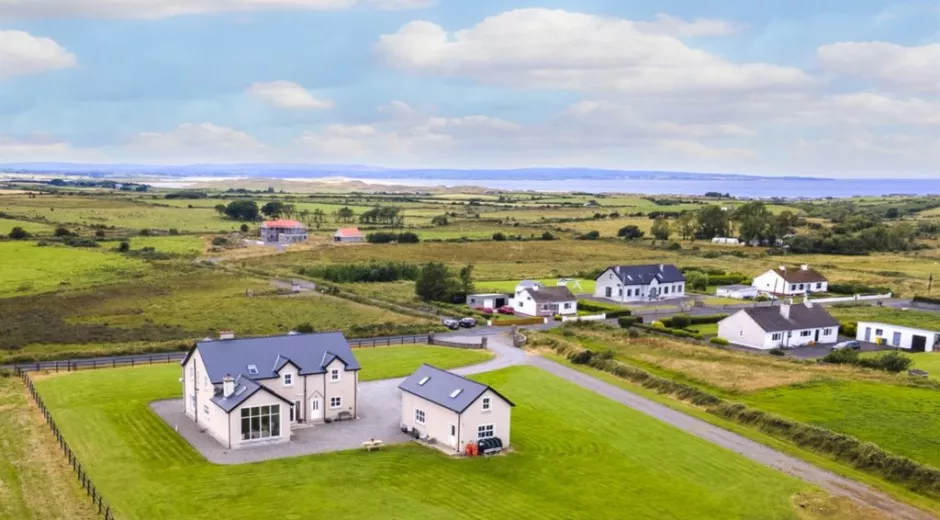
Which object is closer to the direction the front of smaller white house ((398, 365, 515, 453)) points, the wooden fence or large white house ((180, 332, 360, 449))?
the wooden fence

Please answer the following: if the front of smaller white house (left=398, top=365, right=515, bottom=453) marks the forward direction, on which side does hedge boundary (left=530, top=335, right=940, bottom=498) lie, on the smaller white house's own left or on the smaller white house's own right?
on the smaller white house's own left

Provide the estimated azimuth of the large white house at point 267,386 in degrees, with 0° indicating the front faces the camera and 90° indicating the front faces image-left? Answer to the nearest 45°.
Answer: approximately 315°

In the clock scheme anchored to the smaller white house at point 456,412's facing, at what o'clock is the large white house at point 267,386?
The large white house is roughly at 2 o'clock from the smaller white house.

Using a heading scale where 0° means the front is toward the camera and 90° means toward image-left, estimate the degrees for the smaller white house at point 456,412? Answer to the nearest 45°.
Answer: approximately 45°

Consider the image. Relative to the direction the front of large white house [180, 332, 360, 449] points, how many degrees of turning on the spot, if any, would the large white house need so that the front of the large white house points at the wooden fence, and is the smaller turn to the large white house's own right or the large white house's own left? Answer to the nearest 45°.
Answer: approximately 90° to the large white house's own right
